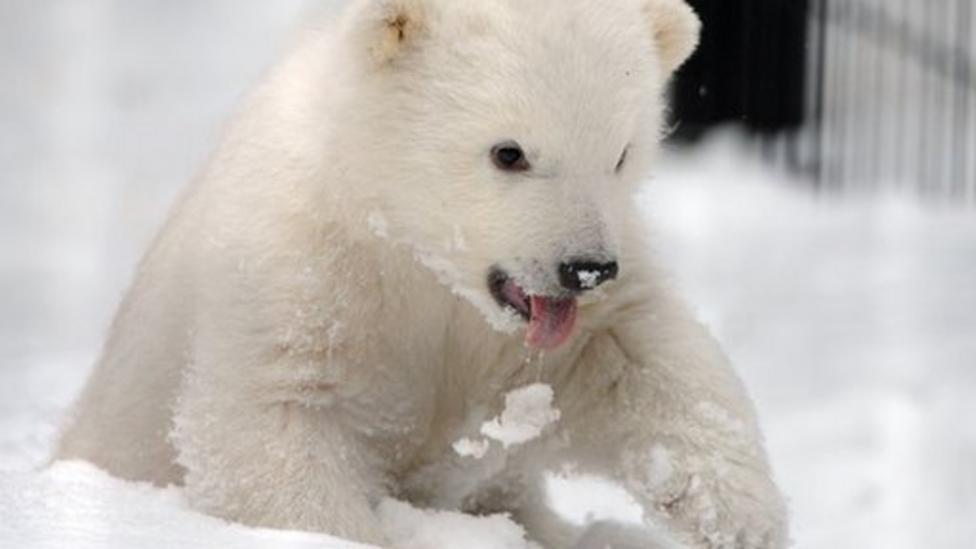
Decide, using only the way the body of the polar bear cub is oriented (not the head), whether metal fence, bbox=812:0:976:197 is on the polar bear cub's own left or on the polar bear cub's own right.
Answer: on the polar bear cub's own left

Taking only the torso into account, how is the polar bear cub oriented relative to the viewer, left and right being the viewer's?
facing the viewer and to the right of the viewer
